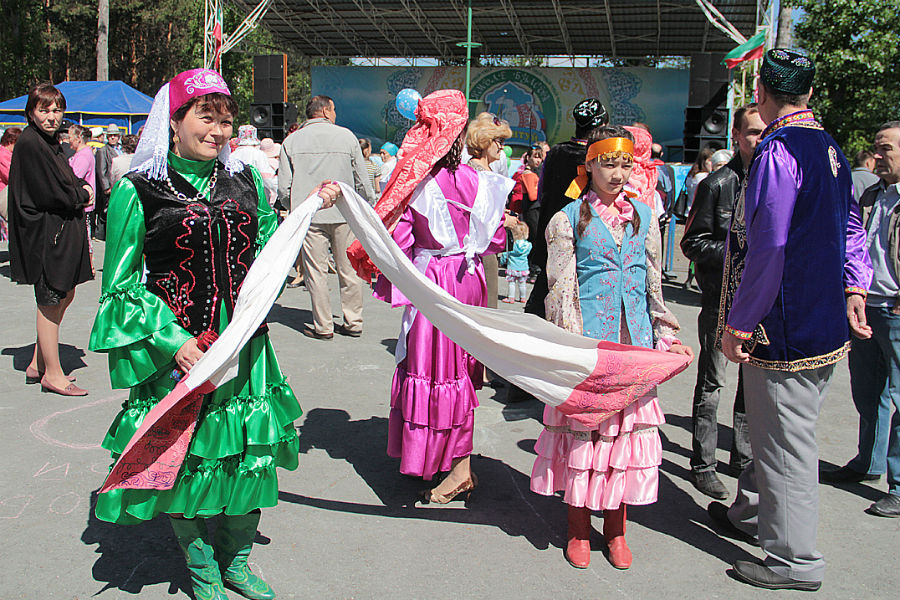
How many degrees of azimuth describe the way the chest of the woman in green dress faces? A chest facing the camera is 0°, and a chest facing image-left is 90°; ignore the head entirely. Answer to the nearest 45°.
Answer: approximately 315°

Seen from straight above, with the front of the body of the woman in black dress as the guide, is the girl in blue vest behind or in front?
in front

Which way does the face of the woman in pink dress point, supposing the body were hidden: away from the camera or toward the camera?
away from the camera

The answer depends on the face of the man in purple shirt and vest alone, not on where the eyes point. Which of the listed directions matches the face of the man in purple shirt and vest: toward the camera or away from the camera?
away from the camera

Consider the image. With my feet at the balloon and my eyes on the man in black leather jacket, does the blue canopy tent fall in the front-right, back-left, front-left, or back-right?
back-right

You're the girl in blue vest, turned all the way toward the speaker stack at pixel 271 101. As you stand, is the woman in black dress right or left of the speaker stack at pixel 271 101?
left

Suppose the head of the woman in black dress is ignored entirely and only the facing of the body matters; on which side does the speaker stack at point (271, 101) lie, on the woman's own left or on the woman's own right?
on the woman's own left

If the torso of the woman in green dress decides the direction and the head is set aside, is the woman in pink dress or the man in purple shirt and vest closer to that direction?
the man in purple shirt and vest

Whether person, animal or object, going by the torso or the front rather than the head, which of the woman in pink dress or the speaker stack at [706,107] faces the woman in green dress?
the speaker stack

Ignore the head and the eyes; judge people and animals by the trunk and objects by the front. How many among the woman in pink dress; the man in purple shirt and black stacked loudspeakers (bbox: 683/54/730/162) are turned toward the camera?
1

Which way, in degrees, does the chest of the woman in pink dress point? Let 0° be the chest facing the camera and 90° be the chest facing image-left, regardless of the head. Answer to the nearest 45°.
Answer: approximately 135°

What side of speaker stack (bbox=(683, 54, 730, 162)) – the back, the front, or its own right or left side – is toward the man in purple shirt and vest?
front

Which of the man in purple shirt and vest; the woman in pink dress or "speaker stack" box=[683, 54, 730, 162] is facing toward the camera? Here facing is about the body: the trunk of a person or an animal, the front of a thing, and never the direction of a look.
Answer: the speaker stack

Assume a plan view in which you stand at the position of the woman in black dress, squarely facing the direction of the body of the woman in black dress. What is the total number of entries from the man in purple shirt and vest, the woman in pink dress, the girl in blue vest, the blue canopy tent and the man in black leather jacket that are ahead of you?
4

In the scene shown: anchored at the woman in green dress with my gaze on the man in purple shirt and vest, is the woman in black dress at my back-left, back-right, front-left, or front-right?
back-left
